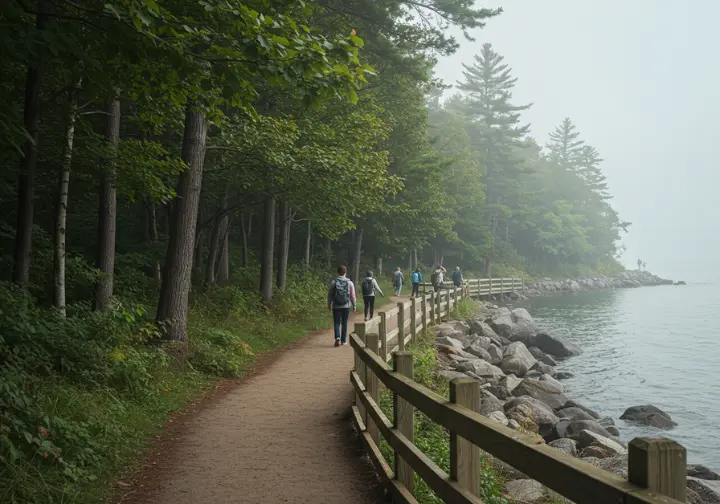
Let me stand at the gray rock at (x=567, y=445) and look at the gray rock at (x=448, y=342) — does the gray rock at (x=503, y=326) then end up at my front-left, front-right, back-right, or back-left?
front-right

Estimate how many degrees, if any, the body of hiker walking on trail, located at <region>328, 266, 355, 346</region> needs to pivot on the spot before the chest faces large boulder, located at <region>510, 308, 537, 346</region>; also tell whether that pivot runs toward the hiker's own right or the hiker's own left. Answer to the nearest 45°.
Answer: approximately 45° to the hiker's own right

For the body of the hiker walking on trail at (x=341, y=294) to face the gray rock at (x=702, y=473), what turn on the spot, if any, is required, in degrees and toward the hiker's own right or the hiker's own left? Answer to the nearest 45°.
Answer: approximately 135° to the hiker's own right

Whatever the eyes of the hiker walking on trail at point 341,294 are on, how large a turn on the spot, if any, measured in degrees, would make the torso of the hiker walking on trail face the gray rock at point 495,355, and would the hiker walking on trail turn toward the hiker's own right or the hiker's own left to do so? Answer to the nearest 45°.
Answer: approximately 45° to the hiker's own right

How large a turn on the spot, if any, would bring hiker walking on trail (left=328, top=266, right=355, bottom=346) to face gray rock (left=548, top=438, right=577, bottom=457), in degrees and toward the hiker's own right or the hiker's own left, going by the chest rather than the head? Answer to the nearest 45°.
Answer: approximately 135° to the hiker's own right

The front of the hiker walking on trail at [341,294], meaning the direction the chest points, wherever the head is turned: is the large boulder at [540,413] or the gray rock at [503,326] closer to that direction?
the gray rock

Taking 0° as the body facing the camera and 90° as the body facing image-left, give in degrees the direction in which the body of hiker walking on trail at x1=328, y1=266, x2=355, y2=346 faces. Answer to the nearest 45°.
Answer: approximately 180°

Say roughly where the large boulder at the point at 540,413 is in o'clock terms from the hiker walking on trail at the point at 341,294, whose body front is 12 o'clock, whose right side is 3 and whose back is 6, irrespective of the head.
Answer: The large boulder is roughly at 4 o'clock from the hiker walking on trail.

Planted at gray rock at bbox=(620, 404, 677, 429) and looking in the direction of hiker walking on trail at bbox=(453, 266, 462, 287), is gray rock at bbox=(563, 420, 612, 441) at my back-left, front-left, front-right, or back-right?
back-left

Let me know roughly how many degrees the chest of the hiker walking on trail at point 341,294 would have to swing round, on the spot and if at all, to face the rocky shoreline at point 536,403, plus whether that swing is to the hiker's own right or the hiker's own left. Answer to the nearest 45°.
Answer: approximately 90° to the hiker's own right

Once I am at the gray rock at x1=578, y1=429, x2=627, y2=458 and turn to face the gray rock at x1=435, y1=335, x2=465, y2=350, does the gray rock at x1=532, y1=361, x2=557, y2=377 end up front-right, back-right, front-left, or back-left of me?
front-right

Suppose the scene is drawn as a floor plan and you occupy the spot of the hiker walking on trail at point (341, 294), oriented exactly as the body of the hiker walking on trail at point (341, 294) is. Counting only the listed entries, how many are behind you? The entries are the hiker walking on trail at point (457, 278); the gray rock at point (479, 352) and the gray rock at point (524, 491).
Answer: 1

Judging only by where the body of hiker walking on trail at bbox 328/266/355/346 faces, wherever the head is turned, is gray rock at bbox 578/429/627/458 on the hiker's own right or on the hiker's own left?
on the hiker's own right

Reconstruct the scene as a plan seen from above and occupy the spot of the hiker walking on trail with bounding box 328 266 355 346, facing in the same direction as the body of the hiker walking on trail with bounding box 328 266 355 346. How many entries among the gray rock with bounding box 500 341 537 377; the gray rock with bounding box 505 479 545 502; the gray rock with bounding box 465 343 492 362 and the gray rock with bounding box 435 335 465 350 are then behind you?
1

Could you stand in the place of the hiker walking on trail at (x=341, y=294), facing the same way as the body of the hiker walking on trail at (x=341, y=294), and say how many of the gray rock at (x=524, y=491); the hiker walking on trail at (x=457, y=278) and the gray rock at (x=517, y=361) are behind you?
1

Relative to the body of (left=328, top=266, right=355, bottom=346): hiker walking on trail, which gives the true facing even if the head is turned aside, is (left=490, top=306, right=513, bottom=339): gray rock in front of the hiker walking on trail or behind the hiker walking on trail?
in front

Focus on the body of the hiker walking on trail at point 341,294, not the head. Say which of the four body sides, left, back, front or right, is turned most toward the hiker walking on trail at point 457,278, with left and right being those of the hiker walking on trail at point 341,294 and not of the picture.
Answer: front
